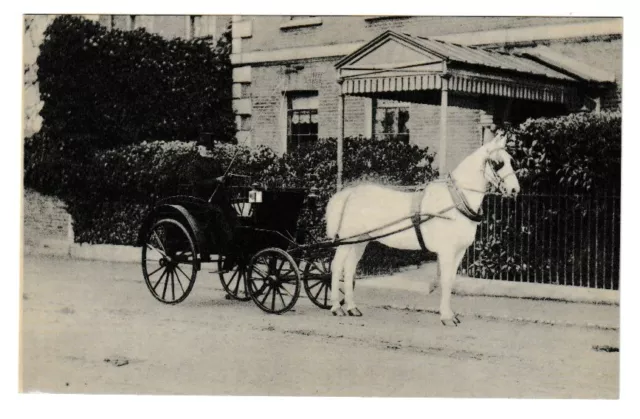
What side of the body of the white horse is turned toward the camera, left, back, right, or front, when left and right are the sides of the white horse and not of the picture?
right

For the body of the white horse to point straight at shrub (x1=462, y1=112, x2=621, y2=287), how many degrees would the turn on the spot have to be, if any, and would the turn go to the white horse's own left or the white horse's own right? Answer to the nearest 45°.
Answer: approximately 45° to the white horse's own left
